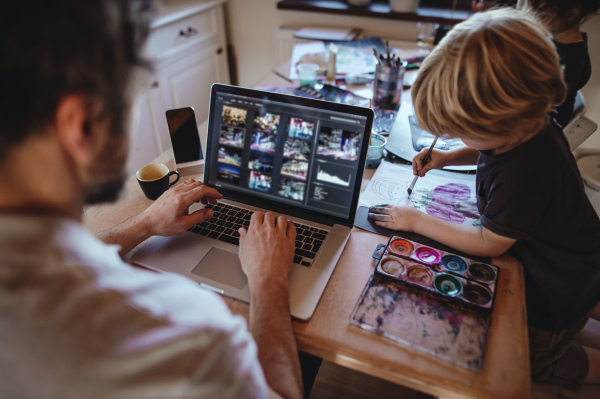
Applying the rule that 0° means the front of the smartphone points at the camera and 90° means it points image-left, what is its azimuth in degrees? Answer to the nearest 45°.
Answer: approximately 0°

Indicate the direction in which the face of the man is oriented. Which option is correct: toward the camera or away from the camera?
away from the camera

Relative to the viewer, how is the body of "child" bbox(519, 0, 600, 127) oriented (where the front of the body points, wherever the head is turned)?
to the viewer's left

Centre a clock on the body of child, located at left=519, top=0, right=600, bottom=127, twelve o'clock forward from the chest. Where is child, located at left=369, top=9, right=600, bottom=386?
child, located at left=369, top=9, right=600, bottom=386 is roughly at 9 o'clock from child, located at left=519, top=0, right=600, bottom=127.

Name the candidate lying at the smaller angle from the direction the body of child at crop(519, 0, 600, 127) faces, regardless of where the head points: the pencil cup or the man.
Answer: the pencil cup

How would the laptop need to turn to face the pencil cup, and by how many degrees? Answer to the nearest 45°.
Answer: approximately 180°

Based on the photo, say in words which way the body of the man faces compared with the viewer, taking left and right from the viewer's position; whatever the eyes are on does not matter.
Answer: facing away from the viewer and to the right of the viewer

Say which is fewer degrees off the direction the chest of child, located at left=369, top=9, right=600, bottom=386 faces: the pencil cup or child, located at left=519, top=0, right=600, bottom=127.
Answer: the pencil cup

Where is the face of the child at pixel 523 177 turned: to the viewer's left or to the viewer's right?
to the viewer's left

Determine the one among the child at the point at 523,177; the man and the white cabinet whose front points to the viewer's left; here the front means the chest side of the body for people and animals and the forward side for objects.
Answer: the child

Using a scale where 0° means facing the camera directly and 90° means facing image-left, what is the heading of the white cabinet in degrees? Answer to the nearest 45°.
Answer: approximately 315°

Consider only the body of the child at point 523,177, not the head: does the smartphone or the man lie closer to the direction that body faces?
the smartphone

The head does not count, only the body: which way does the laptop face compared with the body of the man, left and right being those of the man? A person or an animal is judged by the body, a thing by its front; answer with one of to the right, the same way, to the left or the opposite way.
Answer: the opposite way

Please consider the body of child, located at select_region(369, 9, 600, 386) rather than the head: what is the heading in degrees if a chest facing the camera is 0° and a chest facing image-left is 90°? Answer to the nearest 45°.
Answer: approximately 90°
